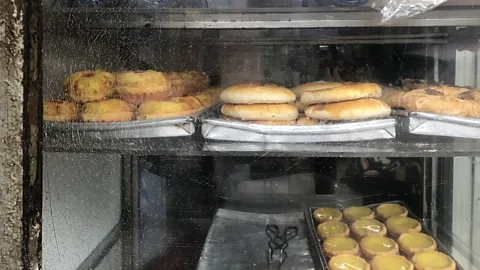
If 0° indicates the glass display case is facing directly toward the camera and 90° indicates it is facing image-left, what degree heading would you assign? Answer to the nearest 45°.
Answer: approximately 0°
